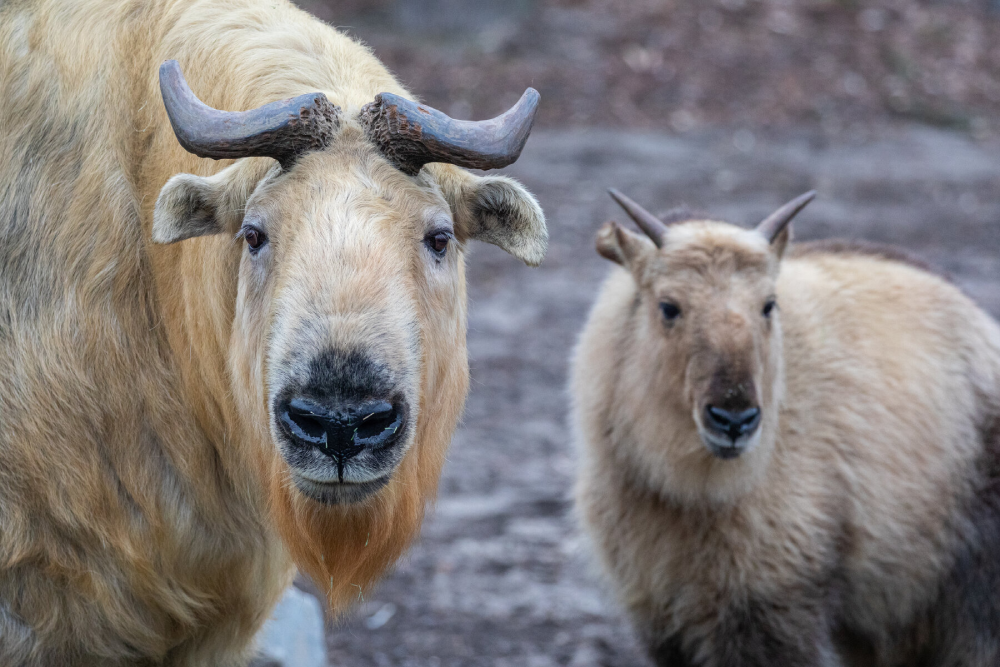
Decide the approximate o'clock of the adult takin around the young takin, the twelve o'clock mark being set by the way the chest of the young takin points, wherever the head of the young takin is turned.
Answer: The adult takin is roughly at 12 o'clock from the young takin.

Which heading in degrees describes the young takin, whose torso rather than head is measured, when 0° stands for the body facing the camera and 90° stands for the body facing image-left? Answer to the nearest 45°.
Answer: approximately 45°

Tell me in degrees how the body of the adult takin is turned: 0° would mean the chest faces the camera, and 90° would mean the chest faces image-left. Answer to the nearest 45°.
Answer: approximately 315°

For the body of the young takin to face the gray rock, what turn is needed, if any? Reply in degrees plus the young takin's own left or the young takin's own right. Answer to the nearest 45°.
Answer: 0° — it already faces it

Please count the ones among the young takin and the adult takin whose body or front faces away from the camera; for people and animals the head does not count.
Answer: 0
